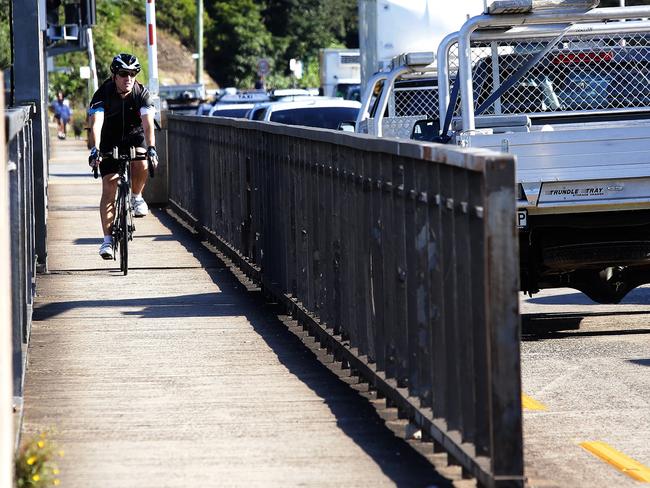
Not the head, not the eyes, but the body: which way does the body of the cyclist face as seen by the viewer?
toward the camera

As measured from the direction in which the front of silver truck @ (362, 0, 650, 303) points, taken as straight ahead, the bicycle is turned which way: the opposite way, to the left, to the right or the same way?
the opposite way

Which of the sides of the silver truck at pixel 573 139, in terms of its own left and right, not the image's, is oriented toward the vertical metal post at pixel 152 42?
front

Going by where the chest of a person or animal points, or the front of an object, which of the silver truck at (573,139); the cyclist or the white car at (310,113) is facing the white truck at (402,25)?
the silver truck at (573,139)

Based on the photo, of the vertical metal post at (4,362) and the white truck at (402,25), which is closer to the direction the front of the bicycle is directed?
the vertical metal post

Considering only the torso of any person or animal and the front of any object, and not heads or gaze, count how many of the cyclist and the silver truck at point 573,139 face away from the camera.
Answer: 1

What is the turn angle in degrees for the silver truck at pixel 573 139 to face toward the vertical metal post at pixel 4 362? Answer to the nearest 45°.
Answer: approximately 180°

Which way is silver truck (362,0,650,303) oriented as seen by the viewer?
away from the camera

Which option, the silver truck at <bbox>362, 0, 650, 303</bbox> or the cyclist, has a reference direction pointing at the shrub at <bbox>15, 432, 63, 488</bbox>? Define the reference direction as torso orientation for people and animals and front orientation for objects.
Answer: the cyclist

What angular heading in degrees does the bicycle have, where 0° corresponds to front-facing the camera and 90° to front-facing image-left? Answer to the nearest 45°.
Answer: approximately 0°
